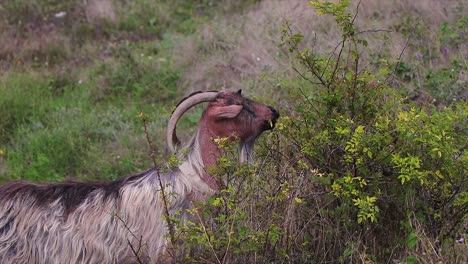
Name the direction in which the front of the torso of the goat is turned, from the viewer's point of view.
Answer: to the viewer's right

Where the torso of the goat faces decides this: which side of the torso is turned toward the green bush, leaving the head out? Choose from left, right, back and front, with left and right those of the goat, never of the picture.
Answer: front
